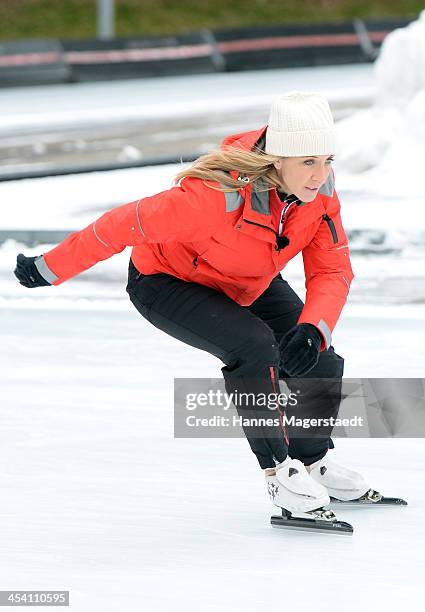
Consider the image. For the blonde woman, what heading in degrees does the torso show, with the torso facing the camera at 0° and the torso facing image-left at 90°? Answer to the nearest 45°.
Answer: approximately 315°

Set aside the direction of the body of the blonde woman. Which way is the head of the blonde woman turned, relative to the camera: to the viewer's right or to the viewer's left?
to the viewer's right
